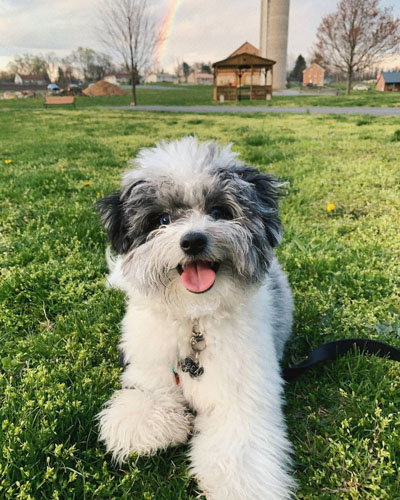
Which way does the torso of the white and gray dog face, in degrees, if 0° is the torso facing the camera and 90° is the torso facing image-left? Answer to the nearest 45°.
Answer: approximately 0°

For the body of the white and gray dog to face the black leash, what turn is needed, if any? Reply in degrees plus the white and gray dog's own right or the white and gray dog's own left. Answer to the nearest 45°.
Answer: approximately 90° to the white and gray dog's own left

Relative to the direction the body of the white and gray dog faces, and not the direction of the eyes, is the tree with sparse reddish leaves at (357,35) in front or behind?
behind

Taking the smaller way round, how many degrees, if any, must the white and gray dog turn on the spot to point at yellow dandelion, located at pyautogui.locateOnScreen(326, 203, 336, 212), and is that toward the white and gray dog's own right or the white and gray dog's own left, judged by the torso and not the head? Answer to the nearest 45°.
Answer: approximately 135° to the white and gray dog's own left
